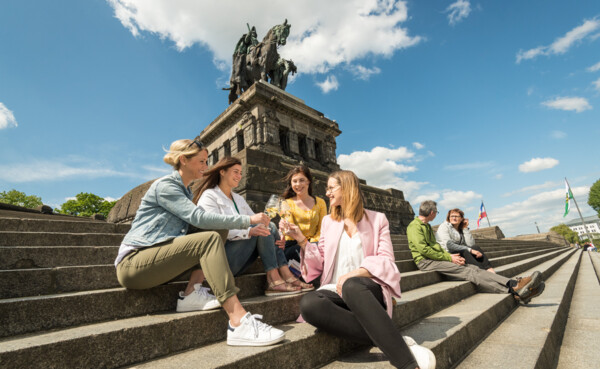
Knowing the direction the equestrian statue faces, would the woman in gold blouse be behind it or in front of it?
in front

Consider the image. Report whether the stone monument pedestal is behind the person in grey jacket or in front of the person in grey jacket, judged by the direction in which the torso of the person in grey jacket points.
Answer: behind

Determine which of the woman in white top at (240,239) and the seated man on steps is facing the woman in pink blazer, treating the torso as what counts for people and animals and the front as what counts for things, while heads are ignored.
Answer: the woman in white top

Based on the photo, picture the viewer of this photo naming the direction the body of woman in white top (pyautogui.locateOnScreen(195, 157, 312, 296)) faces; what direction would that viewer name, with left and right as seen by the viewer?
facing the viewer and to the right of the viewer

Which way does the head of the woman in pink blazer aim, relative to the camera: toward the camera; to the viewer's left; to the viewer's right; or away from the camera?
to the viewer's left

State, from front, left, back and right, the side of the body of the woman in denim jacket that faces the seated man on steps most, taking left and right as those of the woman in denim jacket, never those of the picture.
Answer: front

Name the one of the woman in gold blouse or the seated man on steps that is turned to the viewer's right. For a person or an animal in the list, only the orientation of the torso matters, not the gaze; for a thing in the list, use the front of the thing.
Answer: the seated man on steps

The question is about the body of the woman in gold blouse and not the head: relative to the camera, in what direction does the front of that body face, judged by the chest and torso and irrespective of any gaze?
toward the camera

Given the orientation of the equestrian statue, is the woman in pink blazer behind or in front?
in front

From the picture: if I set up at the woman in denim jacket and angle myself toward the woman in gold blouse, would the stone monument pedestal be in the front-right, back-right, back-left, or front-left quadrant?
front-left

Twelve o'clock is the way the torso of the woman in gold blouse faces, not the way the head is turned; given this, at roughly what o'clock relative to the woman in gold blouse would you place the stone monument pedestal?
The stone monument pedestal is roughly at 6 o'clock from the woman in gold blouse.

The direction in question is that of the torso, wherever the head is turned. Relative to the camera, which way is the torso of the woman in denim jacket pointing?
to the viewer's right

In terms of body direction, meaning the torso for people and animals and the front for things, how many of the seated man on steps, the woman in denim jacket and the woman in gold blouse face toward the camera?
1
